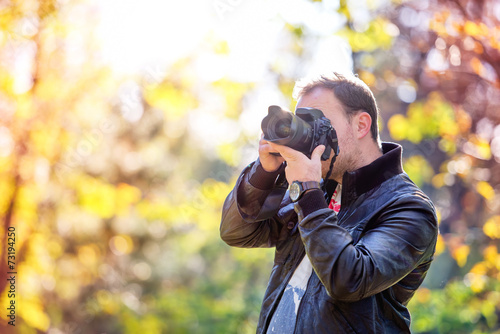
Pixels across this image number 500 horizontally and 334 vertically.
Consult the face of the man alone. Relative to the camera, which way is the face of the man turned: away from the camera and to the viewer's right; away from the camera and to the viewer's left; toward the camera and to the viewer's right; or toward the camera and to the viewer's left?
toward the camera and to the viewer's left

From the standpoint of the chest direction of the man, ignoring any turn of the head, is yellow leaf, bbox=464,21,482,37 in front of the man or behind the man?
behind

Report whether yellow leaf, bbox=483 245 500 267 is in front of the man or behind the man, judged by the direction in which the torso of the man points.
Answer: behind

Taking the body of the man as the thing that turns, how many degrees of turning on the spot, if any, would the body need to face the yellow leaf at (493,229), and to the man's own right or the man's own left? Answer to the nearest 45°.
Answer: approximately 180°

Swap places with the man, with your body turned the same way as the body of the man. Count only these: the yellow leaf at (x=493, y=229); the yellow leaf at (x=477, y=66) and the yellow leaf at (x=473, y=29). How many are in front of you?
0

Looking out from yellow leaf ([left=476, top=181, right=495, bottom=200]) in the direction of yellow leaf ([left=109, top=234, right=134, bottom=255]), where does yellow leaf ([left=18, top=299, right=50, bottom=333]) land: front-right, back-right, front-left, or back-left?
front-left

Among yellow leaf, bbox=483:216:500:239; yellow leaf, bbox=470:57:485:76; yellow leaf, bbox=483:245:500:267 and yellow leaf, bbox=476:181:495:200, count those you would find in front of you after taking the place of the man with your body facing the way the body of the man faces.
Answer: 0

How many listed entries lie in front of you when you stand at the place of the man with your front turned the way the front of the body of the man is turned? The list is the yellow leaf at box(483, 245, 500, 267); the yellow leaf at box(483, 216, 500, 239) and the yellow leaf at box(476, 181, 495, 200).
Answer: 0

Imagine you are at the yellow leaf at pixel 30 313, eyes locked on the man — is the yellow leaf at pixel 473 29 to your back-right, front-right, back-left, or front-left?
front-left

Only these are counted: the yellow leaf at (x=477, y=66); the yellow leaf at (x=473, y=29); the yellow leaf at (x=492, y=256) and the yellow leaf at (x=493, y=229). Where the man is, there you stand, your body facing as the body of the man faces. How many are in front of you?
0

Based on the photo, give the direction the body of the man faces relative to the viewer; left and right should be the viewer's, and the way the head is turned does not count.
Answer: facing the viewer and to the left of the viewer

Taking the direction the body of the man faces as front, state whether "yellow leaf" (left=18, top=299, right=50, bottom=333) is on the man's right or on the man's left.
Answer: on the man's right
